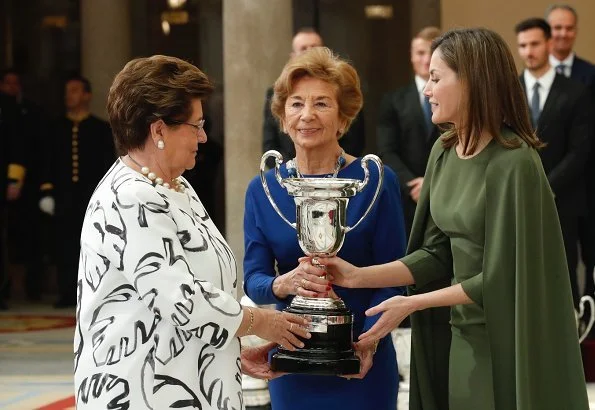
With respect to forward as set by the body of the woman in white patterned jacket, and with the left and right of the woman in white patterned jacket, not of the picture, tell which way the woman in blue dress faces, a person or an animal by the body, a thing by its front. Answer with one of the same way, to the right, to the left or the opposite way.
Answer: to the right

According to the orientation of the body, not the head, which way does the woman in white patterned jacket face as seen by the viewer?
to the viewer's right

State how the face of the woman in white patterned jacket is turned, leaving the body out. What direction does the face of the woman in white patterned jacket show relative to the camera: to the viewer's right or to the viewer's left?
to the viewer's right

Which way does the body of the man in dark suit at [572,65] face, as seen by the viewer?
toward the camera

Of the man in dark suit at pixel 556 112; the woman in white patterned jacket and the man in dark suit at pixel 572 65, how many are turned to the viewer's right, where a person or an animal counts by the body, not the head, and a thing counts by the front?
1

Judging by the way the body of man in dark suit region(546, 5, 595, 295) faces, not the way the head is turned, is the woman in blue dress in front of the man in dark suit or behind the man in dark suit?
in front

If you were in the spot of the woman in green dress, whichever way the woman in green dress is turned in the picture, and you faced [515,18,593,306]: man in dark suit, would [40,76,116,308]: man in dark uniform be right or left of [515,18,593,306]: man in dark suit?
left

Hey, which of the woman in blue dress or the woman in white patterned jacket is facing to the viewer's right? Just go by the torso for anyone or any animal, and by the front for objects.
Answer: the woman in white patterned jacket

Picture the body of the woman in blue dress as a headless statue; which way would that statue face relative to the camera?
toward the camera

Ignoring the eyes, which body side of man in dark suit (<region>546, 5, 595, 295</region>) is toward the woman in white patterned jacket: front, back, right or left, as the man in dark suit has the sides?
front

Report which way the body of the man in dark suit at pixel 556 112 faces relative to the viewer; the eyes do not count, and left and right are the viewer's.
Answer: facing the viewer and to the left of the viewer
